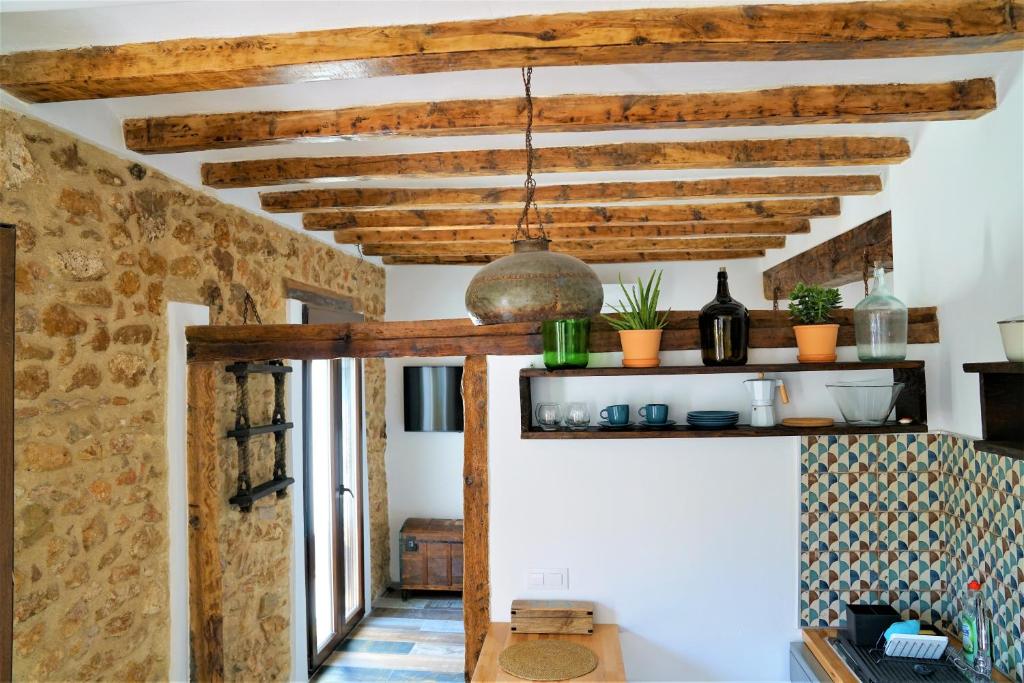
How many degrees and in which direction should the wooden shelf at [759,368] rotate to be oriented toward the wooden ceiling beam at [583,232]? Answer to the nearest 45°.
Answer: approximately 135° to its right

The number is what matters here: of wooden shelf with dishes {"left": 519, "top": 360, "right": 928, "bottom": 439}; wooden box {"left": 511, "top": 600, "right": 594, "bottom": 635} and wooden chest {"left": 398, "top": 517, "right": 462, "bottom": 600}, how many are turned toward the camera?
3

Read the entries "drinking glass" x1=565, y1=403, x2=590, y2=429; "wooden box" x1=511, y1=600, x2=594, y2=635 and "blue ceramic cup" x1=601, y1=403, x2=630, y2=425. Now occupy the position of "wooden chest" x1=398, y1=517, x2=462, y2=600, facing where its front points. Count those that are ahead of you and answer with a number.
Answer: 3

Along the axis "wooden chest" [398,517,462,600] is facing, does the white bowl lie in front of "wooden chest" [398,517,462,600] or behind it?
in front

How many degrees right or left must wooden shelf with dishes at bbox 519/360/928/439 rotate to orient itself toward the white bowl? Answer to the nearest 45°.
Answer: approximately 45° to its left

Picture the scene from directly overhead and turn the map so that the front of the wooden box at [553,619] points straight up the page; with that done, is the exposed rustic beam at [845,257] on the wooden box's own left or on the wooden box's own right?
on the wooden box's own left

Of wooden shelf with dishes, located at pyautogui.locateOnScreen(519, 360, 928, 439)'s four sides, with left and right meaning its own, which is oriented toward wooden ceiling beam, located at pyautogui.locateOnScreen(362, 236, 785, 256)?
back

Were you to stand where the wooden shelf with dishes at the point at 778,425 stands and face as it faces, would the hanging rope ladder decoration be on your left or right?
on your right

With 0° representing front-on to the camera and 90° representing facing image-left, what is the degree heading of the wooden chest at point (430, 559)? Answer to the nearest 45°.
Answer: approximately 0°
